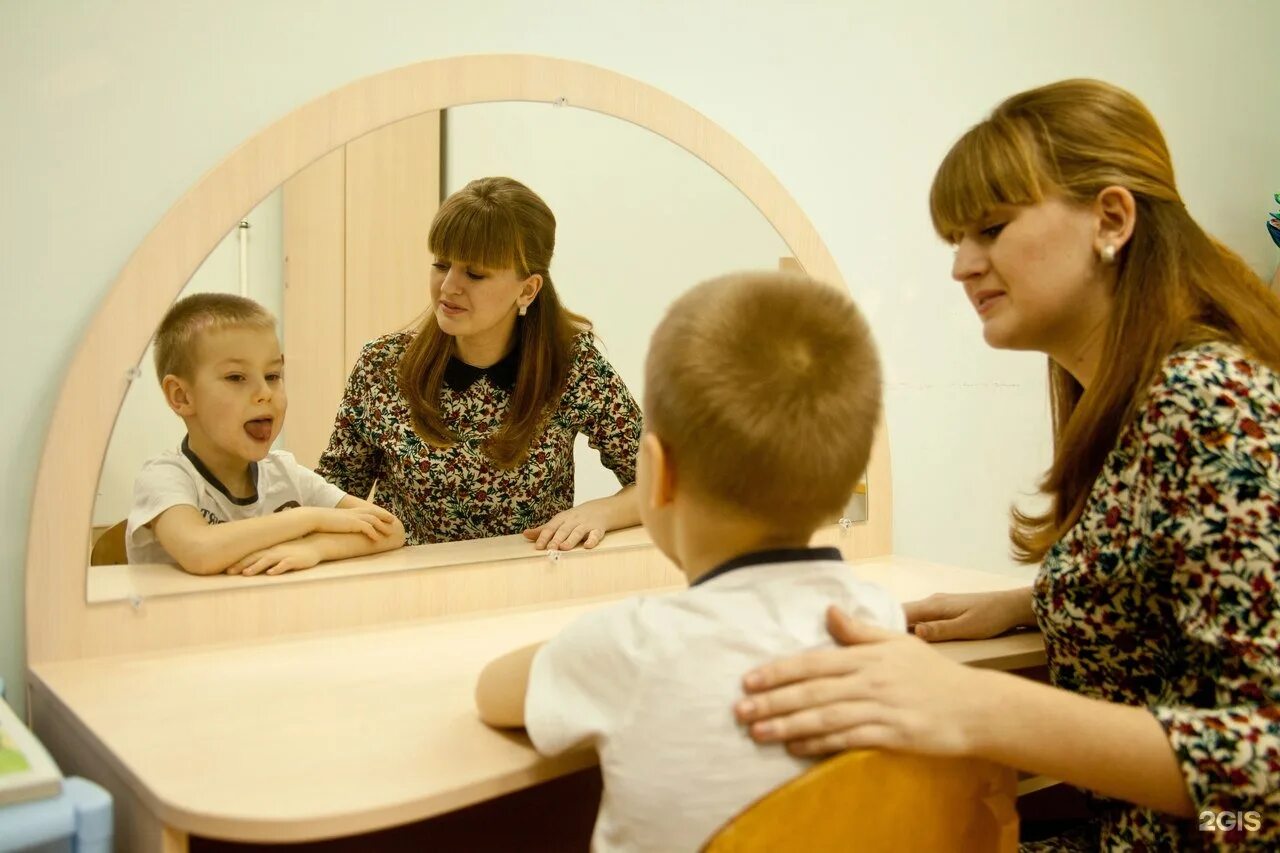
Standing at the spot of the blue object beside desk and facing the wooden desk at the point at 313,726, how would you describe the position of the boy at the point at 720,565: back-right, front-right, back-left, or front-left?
front-right

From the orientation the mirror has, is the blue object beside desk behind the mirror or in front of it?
in front

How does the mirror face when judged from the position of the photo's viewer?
facing the viewer

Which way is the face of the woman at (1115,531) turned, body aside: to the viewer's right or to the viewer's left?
to the viewer's left

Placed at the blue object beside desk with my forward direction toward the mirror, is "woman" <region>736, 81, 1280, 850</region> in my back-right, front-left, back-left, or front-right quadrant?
front-right

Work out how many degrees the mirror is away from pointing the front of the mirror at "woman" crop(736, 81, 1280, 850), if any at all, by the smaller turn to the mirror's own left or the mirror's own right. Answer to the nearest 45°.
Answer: approximately 45° to the mirror's own left

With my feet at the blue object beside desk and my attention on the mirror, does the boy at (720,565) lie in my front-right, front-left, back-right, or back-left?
front-right

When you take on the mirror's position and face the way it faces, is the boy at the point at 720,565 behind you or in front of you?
in front
